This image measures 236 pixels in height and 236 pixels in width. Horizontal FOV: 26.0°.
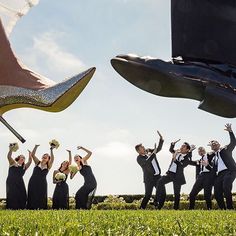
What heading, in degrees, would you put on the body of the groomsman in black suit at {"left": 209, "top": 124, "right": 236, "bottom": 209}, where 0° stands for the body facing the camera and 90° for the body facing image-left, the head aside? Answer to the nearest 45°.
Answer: approximately 45°

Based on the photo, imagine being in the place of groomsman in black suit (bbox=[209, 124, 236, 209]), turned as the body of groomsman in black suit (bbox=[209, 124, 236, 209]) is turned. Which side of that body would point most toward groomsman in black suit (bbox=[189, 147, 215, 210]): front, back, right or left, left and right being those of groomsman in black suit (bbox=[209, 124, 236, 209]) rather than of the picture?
right

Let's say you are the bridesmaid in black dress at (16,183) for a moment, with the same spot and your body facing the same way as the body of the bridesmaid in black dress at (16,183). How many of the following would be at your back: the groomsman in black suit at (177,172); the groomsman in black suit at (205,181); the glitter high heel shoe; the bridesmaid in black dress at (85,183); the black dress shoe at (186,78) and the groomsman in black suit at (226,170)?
0

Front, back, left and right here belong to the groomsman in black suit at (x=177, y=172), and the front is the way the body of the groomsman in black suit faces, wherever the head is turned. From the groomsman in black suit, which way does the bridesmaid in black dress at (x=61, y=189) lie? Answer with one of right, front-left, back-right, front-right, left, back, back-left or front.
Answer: front-right

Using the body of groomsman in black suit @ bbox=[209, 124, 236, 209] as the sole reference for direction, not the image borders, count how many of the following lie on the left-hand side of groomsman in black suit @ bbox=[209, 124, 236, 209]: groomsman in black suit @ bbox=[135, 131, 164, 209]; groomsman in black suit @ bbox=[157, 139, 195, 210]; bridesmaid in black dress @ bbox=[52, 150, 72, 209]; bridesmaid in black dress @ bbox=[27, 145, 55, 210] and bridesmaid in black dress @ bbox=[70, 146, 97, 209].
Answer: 0

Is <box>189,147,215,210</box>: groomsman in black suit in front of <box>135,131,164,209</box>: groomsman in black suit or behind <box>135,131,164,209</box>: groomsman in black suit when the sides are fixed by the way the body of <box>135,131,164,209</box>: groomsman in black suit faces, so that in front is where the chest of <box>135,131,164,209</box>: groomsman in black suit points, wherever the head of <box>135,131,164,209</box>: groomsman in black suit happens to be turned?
in front

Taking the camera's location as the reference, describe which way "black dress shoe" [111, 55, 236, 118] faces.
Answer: facing to the left of the viewer

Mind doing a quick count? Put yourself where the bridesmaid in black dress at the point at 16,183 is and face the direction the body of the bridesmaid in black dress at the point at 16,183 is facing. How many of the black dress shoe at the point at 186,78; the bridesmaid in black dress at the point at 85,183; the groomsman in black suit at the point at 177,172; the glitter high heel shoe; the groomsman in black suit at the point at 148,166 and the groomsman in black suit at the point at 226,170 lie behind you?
0

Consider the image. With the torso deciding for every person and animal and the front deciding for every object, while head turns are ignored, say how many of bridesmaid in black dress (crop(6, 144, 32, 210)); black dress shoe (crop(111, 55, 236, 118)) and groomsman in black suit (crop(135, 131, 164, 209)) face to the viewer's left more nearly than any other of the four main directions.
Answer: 1

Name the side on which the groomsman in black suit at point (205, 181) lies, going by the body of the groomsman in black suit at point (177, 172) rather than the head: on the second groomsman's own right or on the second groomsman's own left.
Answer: on the second groomsman's own left

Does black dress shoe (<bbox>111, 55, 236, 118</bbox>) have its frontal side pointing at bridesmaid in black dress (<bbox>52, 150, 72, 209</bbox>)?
no

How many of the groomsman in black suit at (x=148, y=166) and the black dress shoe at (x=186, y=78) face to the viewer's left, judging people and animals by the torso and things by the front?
1

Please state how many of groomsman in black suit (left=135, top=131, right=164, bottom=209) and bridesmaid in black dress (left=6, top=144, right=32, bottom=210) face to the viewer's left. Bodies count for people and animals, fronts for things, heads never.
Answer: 0

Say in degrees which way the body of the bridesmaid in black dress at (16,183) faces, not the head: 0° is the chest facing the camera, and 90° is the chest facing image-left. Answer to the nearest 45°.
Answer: approximately 315°

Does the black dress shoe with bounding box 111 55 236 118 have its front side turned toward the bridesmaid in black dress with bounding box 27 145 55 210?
no

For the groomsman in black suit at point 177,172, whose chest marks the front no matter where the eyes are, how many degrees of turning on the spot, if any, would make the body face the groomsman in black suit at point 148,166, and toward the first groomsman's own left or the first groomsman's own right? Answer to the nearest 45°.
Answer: approximately 45° to the first groomsman's own right
